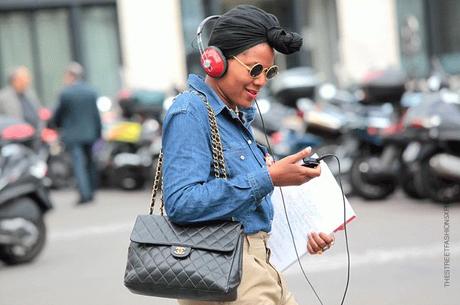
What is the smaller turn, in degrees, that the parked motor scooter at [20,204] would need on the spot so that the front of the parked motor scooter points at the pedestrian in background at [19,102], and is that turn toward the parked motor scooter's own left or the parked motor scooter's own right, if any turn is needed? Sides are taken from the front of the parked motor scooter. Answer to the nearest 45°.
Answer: approximately 90° to the parked motor scooter's own right

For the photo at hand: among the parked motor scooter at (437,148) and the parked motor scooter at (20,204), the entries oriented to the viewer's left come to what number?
1

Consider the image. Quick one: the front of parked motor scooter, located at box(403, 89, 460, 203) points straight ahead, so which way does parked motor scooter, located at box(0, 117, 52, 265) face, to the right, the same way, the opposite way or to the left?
the opposite way

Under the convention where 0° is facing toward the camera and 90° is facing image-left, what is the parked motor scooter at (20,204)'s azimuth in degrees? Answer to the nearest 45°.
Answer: approximately 90°

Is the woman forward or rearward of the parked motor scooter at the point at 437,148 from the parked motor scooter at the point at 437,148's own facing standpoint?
rearward

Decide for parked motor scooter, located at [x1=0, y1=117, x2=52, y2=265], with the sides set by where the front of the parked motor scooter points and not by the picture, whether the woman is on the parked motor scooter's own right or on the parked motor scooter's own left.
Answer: on the parked motor scooter's own left

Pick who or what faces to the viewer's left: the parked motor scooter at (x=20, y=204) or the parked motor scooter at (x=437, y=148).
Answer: the parked motor scooter at (x=20, y=204)
